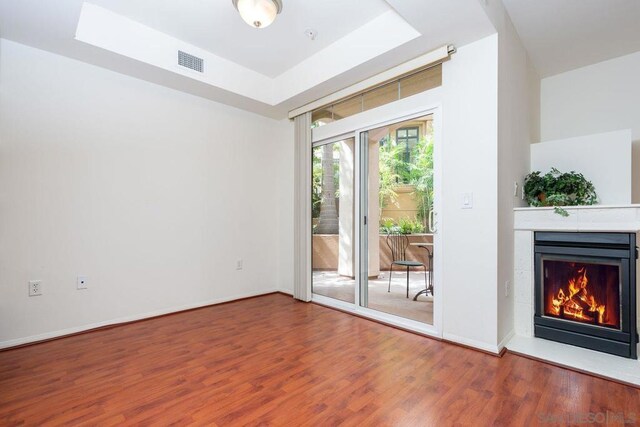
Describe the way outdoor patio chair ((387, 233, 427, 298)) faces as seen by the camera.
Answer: facing the viewer and to the right of the viewer

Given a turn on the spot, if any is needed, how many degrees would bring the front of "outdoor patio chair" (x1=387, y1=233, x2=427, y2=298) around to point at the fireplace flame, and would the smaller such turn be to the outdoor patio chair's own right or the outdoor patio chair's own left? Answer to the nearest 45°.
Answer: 0° — it already faces it

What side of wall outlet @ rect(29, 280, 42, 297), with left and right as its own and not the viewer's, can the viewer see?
front

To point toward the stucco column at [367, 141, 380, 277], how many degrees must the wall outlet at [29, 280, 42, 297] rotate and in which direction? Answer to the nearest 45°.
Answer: approximately 45° to its left

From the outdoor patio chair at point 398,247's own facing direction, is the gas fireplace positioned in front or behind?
in front

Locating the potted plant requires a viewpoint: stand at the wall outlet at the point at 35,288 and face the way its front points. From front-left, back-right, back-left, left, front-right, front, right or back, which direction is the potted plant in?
front-left

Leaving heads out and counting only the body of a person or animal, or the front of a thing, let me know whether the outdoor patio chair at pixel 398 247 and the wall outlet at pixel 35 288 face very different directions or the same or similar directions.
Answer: same or similar directions

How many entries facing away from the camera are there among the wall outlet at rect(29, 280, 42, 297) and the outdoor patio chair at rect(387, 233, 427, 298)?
0

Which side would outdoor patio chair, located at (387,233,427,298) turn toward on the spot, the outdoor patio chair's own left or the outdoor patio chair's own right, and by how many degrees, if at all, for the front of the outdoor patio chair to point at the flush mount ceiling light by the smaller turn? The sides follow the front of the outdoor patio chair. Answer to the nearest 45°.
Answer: approximately 90° to the outdoor patio chair's own right

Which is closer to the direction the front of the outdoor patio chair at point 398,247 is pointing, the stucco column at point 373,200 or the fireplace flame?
the fireplace flame
